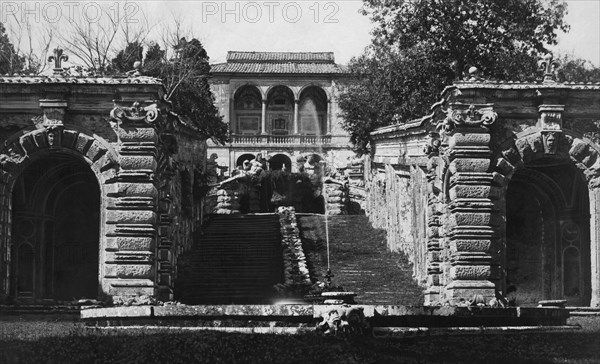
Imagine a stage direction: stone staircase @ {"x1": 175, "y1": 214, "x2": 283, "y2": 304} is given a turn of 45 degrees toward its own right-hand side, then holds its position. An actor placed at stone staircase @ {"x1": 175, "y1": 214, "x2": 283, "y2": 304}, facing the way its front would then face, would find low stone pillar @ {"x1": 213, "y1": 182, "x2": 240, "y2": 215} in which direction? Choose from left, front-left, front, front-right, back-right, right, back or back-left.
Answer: back-right

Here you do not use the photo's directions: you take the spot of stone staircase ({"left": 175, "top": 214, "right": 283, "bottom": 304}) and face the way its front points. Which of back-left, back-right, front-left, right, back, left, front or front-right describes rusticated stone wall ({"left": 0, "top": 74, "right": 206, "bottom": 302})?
front-right

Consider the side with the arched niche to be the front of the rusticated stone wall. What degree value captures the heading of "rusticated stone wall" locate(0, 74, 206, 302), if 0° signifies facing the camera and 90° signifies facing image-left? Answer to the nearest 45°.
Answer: approximately 0°

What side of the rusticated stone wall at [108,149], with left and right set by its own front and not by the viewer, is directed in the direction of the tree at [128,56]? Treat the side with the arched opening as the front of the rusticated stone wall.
back

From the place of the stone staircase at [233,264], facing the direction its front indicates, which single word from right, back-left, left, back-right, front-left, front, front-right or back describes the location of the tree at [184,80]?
back

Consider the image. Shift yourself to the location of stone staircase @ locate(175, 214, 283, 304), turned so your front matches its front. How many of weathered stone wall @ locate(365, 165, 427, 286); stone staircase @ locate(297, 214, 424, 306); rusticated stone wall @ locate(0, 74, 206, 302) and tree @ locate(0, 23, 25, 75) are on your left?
2

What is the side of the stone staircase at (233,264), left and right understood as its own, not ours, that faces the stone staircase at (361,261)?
left

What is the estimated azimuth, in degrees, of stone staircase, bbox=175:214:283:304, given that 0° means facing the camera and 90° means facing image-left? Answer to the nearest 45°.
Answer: approximately 0°

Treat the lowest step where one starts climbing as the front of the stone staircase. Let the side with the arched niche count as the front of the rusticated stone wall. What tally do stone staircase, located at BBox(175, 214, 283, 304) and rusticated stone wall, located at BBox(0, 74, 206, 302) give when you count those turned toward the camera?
2
